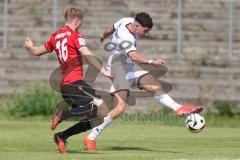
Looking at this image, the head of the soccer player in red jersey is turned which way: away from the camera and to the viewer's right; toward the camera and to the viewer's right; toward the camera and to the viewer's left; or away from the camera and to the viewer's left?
away from the camera and to the viewer's right

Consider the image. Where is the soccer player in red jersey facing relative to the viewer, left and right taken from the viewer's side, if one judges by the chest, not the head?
facing away from the viewer and to the right of the viewer
